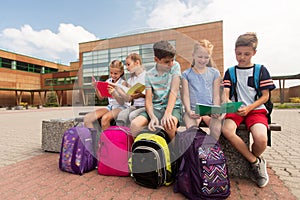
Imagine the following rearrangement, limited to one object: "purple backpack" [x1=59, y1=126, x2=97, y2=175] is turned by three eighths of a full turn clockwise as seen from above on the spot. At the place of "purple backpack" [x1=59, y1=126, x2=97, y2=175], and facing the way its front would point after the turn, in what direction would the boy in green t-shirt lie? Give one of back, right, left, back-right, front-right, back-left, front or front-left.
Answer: back-right

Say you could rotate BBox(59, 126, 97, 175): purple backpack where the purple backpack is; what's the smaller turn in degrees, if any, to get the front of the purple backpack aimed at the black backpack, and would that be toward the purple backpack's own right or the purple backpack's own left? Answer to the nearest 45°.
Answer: approximately 90° to the purple backpack's own left

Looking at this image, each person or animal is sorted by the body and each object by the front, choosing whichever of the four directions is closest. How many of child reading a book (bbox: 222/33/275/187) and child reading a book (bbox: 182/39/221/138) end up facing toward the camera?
2

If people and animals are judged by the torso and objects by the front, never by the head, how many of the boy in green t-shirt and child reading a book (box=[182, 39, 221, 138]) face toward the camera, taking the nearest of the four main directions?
2

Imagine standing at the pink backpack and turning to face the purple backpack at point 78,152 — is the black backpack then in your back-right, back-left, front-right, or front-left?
back-left

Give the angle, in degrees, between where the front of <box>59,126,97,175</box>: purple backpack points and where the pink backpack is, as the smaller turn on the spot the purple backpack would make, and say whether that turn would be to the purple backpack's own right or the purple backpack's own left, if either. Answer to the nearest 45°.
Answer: approximately 90° to the purple backpack's own left

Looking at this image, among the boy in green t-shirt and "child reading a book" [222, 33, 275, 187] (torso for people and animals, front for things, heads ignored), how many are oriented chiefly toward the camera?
2

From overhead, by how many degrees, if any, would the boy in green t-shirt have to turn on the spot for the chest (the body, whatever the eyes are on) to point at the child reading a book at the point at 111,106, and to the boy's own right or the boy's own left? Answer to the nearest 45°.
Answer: approximately 135° to the boy's own right

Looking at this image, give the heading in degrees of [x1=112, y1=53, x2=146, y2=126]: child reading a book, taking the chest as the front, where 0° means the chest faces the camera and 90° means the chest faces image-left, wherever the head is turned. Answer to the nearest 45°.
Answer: approximately 45°
